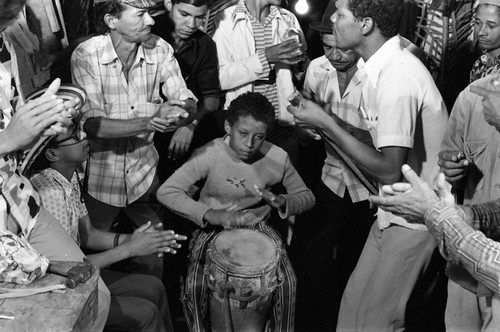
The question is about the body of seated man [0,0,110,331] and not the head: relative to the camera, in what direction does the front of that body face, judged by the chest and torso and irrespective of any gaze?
to the viewer's right

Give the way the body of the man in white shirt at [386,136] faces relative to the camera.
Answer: to the viewer's left

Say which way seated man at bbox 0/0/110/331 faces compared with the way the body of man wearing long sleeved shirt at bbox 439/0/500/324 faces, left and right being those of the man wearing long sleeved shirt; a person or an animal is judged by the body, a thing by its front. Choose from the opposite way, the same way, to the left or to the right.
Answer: the opposite way

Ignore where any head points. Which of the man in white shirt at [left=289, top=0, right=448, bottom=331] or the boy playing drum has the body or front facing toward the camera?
the boy playing drum

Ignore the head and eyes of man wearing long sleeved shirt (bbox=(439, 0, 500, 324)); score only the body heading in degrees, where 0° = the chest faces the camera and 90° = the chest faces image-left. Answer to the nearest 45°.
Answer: approximately 45°

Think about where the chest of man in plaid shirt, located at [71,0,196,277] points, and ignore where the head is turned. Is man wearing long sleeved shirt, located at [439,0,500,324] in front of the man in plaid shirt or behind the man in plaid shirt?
in front

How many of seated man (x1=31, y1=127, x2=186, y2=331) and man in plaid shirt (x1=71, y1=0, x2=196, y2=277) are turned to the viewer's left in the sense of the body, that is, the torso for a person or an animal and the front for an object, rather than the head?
0

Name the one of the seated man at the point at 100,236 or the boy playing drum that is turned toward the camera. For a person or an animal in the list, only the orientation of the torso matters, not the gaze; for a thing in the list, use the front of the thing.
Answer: the boy playing drum

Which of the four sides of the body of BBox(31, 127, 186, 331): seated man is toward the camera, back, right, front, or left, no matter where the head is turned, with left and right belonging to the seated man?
right

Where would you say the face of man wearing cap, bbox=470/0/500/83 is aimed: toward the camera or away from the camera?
toward the camera

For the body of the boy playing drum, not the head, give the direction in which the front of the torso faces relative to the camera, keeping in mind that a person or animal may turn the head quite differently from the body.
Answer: toward the camera

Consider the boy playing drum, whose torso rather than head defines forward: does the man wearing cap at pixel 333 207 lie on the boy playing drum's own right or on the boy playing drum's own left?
on the boy playing drum's own left

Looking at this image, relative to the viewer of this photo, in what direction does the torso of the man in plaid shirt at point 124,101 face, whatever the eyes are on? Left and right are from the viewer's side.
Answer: facing the viewer and to the right of the viewer

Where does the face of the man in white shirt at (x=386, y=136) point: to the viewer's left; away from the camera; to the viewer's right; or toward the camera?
to the viewer's left

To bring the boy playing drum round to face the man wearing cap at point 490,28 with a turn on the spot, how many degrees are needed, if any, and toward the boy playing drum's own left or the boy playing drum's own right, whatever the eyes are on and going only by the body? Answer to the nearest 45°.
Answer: approximately 90° to the boy playing drum's own left

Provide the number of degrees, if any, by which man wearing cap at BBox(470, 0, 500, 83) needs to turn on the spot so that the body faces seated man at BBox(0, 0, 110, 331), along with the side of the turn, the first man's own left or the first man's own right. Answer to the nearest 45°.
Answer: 0° — they already face them

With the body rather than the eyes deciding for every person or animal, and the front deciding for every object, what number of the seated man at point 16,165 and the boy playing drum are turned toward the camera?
1

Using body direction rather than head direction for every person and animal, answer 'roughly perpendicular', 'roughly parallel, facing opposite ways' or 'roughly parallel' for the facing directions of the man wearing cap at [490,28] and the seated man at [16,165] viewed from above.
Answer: roughly parallel, facing opposite ways

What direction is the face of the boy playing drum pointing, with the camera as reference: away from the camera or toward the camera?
toward the camera

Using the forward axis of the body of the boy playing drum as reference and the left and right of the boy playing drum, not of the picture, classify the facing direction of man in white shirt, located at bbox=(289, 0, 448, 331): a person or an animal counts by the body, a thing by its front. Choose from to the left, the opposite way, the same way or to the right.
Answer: to the right
